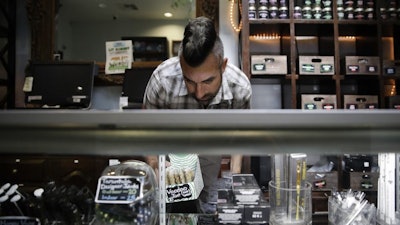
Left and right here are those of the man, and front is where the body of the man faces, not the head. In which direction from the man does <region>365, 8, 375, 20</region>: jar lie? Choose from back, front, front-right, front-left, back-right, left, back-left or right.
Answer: back-left

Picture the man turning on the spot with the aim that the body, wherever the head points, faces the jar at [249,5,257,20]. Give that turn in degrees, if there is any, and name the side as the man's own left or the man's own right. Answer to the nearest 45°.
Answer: approximately 180°

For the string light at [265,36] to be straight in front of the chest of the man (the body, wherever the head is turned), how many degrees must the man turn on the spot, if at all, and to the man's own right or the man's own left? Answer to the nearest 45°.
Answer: approximately 180°

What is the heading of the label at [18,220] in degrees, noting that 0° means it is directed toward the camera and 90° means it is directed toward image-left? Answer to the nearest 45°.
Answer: approximately 0°

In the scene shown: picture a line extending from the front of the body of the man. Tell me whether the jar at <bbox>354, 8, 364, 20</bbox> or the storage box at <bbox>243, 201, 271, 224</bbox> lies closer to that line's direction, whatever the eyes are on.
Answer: the storage box

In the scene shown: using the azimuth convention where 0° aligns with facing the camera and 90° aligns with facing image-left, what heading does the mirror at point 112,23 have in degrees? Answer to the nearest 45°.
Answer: approximately 0°

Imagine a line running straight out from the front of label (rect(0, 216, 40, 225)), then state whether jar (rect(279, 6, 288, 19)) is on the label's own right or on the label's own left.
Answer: on the label's own left
